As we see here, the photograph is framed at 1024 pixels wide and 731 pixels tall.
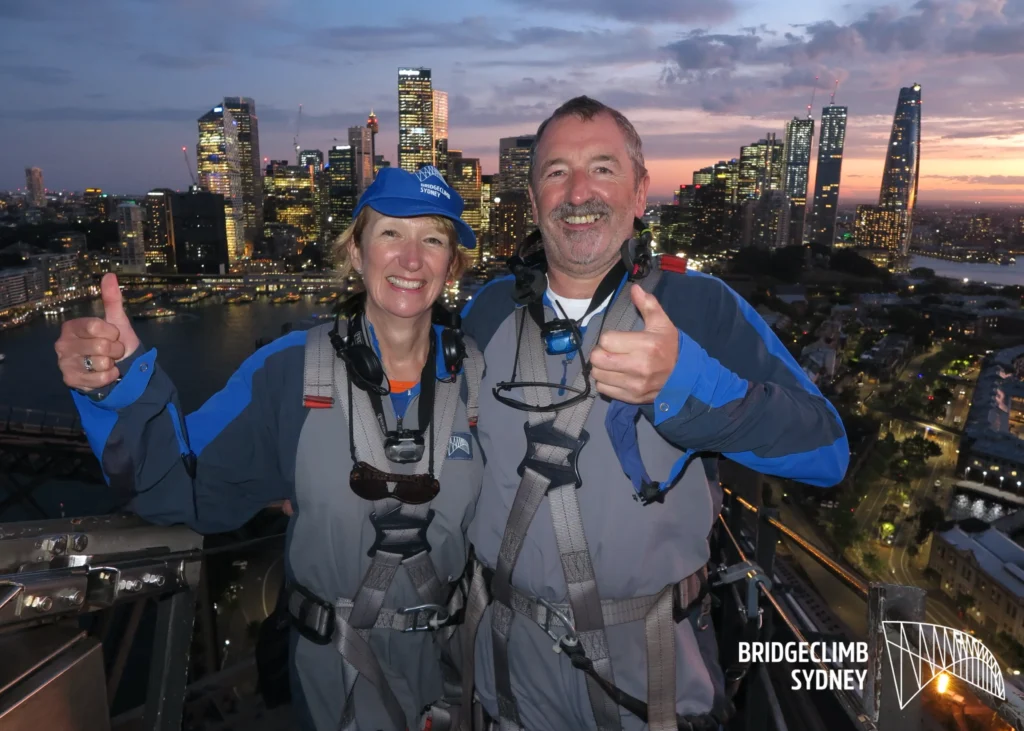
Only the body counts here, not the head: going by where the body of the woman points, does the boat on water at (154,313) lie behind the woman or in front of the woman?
behind

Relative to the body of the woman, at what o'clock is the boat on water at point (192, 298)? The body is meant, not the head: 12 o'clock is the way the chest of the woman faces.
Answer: The boat on water is roughly at 6 o'clock from the woman.

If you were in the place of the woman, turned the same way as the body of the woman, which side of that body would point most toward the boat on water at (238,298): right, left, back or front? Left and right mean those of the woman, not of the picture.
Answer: back

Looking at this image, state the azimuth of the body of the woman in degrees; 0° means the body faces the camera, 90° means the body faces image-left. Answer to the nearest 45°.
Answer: approximately 0°
